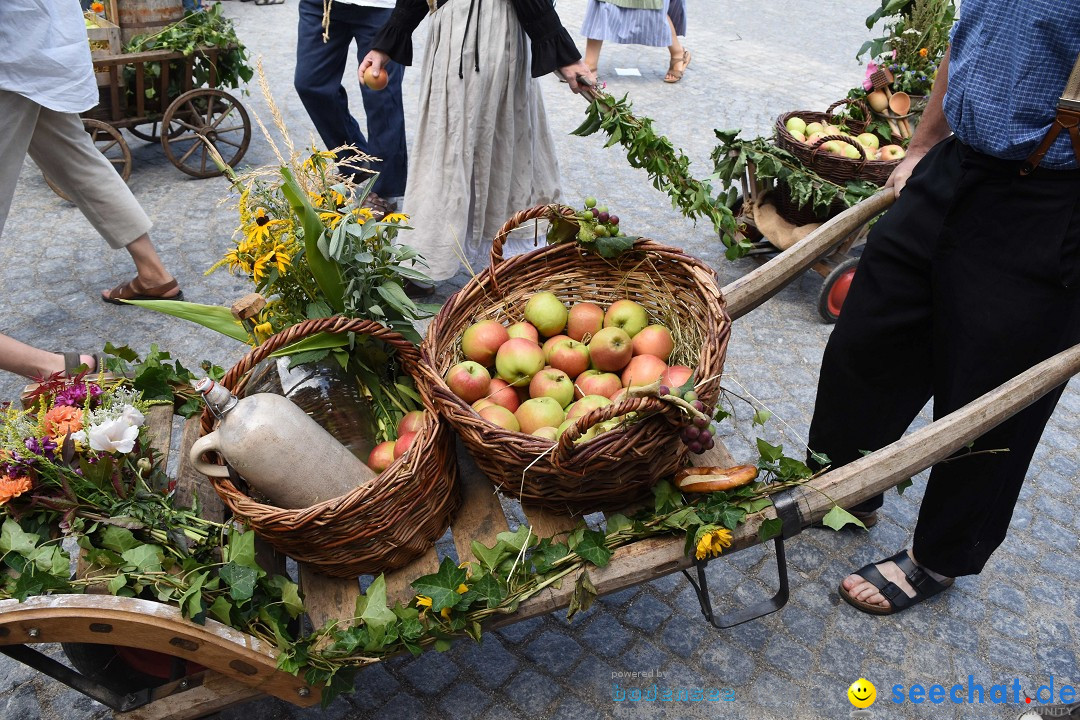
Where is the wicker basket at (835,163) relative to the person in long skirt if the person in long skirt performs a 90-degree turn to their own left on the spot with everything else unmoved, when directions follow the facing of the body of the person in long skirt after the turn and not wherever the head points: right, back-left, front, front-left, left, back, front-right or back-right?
front

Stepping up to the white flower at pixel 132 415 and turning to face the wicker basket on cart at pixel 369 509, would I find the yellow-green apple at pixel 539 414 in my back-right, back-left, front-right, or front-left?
front-left

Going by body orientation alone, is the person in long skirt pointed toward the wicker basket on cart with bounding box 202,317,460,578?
yes

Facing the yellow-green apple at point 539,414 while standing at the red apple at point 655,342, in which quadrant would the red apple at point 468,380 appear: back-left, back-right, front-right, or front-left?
front-right

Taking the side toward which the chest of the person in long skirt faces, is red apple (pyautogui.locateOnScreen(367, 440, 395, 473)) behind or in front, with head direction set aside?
in front

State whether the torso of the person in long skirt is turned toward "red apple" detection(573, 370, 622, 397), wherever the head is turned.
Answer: yes

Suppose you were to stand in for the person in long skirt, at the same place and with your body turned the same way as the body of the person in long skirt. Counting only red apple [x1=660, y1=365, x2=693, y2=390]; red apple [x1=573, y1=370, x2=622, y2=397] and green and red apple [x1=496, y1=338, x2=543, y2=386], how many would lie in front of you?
3

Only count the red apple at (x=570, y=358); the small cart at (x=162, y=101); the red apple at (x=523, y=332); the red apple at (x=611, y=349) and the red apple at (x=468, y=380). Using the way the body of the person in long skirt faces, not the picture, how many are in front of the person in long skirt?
4

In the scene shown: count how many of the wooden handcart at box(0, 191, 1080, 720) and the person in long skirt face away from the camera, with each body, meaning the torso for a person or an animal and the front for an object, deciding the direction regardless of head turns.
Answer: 0

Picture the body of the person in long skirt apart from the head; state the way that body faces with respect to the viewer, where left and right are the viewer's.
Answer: facing the viewer
